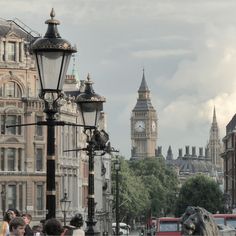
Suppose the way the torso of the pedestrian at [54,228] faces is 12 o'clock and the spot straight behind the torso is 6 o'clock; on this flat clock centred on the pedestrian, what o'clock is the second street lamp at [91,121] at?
The second street lamp is roughly at 12 o'clock from the pedestrian.

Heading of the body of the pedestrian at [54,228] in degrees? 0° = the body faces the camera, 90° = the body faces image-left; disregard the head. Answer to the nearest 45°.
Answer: approximately 180°

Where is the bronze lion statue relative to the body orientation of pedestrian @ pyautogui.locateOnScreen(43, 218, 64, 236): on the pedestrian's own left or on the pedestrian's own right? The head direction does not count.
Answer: on the pedestrian's own right

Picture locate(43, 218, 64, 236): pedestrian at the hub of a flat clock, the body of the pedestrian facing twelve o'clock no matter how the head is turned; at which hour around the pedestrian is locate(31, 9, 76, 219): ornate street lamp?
The ornate street lamp is roughly at 12 o'clock from the pedestrian.

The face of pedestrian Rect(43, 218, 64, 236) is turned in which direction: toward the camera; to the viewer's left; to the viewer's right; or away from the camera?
away from the camera
